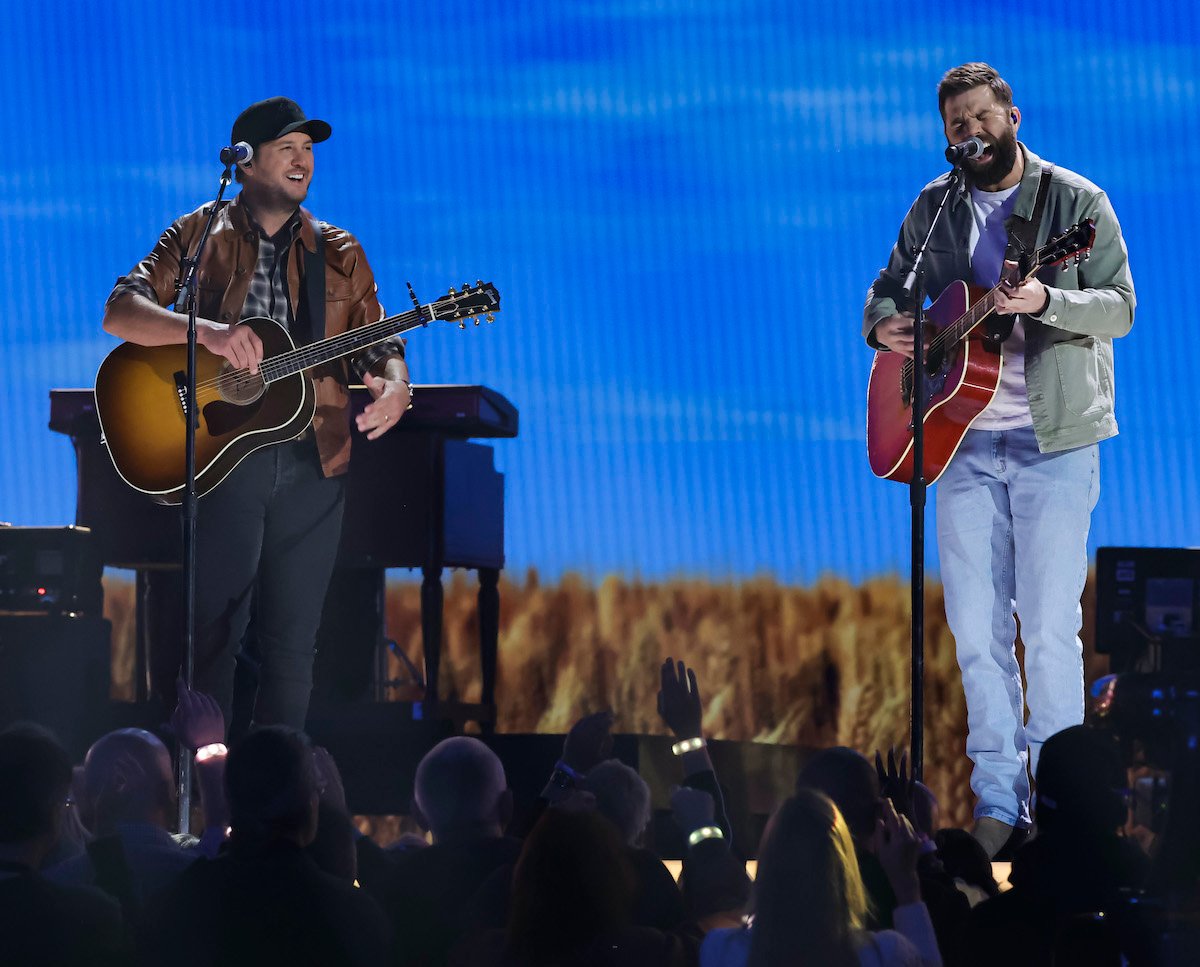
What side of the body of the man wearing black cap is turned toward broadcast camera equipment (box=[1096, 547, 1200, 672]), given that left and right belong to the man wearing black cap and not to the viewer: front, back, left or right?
left

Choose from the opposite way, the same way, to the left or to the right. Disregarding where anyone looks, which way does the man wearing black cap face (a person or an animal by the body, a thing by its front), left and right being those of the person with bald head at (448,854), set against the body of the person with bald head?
the opposite way

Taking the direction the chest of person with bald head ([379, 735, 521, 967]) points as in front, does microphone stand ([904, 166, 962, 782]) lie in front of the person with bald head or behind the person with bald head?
in front

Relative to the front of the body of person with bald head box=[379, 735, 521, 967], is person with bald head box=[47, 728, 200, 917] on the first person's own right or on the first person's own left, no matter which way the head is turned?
on the first person's own left

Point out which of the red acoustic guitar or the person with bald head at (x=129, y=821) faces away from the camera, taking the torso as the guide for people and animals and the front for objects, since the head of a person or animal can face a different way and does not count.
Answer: the person with bald head

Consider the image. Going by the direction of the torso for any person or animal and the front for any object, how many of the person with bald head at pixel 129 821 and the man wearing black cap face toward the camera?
1

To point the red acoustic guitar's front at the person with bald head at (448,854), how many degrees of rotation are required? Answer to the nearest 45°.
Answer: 0° — it already faces them

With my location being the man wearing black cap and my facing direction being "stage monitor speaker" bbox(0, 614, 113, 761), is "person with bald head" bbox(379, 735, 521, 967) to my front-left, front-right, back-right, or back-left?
back-left

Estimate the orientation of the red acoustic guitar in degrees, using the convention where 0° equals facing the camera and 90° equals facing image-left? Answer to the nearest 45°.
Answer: approximately 45°

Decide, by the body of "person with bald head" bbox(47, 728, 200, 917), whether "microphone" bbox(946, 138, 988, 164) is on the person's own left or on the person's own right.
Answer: on the person's own right

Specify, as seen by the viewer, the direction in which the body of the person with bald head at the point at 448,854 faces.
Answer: away from the camera

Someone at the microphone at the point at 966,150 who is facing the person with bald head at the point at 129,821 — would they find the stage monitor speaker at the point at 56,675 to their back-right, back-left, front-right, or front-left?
front-right

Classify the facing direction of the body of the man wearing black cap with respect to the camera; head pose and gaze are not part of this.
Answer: toward the camera

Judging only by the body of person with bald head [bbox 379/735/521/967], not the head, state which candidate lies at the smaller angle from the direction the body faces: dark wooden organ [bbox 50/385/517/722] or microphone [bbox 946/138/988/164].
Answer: the dark wooden organ

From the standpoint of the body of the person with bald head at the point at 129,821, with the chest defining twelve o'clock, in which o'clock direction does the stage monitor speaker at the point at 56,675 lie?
The stage monitor speaker is roughly at 12 o'clock from the person with bald head.

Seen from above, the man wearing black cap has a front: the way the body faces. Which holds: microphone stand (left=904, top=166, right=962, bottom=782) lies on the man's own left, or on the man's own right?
on the man's own left

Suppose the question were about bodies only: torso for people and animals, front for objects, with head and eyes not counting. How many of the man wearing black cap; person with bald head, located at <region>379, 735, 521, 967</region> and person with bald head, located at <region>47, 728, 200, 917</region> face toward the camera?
1

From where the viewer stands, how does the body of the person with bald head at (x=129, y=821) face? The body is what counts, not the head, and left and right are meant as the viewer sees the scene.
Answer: facing away from the viewer

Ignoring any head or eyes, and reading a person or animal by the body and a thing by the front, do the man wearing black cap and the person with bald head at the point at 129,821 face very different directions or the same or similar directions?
very different directions
